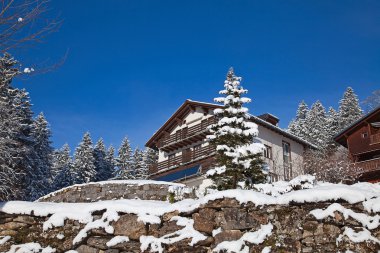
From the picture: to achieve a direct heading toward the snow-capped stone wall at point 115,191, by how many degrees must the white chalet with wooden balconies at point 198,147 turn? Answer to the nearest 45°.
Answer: approximately 45° to its left

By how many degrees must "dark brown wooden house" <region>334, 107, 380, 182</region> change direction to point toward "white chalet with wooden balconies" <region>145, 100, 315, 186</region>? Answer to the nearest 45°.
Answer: approximately 45° to its right

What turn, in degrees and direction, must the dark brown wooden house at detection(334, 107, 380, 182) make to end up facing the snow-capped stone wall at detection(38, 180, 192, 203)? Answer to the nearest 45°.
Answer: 0° — it already faces it

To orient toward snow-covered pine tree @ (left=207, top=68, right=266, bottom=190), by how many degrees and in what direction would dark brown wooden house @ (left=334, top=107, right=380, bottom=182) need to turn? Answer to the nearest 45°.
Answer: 0° — it already faces it

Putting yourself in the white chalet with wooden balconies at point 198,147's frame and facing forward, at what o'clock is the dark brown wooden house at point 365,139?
The dark brown wooden house is roughly at 8 o'clock from the white chalet with wooden balconies.

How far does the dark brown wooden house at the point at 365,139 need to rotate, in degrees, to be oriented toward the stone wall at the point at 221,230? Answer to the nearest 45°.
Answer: approximately 45° to its left

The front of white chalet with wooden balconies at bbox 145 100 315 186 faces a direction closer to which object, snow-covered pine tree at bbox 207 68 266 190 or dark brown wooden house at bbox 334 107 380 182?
the snow-covered pine tree

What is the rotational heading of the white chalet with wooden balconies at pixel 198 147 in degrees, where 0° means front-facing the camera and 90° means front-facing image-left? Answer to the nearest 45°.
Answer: approximately 45°
